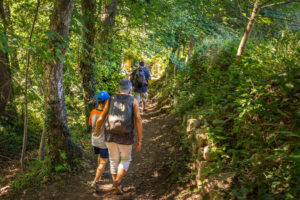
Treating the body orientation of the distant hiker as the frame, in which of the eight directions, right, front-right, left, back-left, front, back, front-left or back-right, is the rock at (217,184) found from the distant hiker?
back

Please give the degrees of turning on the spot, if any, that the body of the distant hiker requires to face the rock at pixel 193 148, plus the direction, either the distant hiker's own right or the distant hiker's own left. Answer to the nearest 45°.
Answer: approximately 180°

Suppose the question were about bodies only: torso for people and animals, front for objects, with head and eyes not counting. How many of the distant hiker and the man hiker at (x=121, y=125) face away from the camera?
2

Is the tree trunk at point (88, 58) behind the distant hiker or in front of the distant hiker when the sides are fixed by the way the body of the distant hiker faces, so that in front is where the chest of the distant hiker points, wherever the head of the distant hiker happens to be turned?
behind

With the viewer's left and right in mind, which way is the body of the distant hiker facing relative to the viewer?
facing away from the viewer

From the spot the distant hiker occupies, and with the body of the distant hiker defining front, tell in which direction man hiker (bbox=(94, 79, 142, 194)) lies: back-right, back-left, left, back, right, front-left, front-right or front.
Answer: back

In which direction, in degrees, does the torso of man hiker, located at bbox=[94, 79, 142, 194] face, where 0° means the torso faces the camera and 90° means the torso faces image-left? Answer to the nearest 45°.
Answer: approximately 180°

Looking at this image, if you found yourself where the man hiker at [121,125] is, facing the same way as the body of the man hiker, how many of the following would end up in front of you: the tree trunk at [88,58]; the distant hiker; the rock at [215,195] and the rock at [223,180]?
2
